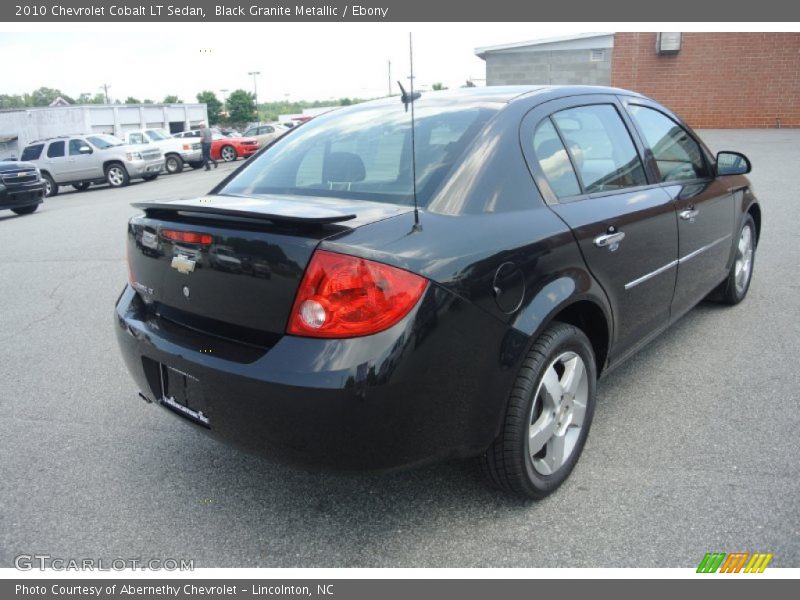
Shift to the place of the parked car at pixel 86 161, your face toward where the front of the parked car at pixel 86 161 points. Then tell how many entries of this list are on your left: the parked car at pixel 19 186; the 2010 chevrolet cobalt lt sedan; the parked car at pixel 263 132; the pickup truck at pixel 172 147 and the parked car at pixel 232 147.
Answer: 3

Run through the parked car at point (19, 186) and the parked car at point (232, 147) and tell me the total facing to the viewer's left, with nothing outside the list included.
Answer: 0

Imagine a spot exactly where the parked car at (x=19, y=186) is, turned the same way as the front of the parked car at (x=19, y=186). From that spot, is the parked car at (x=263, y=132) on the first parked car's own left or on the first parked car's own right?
on the first parked car's own left

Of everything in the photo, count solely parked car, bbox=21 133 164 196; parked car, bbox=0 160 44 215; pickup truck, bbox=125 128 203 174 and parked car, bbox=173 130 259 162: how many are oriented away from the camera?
0

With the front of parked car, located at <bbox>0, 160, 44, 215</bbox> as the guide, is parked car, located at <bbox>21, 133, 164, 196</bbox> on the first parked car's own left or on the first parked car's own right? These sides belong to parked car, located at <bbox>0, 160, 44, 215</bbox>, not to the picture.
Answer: on the first parked car's own left

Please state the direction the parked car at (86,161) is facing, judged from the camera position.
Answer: facing the viewer and to the right of the viewer

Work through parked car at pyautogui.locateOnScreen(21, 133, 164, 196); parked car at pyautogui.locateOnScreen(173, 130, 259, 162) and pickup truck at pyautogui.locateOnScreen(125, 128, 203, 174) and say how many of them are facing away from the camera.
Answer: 0

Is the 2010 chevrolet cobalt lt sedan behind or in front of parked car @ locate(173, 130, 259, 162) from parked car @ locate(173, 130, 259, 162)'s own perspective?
in front

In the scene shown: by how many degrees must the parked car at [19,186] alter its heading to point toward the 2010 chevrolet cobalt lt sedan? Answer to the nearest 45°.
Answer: approximately 45° to its right

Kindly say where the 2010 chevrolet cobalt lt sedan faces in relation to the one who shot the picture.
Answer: facing away from the viewer and to the right of the viewer

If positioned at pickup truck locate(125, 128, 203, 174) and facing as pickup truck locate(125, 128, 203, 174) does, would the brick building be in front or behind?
in front

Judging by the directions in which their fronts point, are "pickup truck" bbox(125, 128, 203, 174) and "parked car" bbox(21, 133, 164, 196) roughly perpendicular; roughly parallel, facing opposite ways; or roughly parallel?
roughly parallel

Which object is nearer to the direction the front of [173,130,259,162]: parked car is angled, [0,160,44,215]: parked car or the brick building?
the brick building

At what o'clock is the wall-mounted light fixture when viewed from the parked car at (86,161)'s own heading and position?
The wall-mounted light fixture is roughly at 11 o'clock from the parked car.

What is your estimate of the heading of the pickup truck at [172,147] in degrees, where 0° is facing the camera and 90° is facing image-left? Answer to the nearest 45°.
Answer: approximately 315°

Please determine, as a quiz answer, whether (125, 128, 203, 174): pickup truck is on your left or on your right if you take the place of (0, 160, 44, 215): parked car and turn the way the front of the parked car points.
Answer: on your left

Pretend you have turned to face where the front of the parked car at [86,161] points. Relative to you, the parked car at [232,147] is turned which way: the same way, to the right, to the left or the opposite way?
the same way

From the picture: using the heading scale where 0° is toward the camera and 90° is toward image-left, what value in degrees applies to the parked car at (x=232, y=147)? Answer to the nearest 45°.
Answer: approximately 315°
